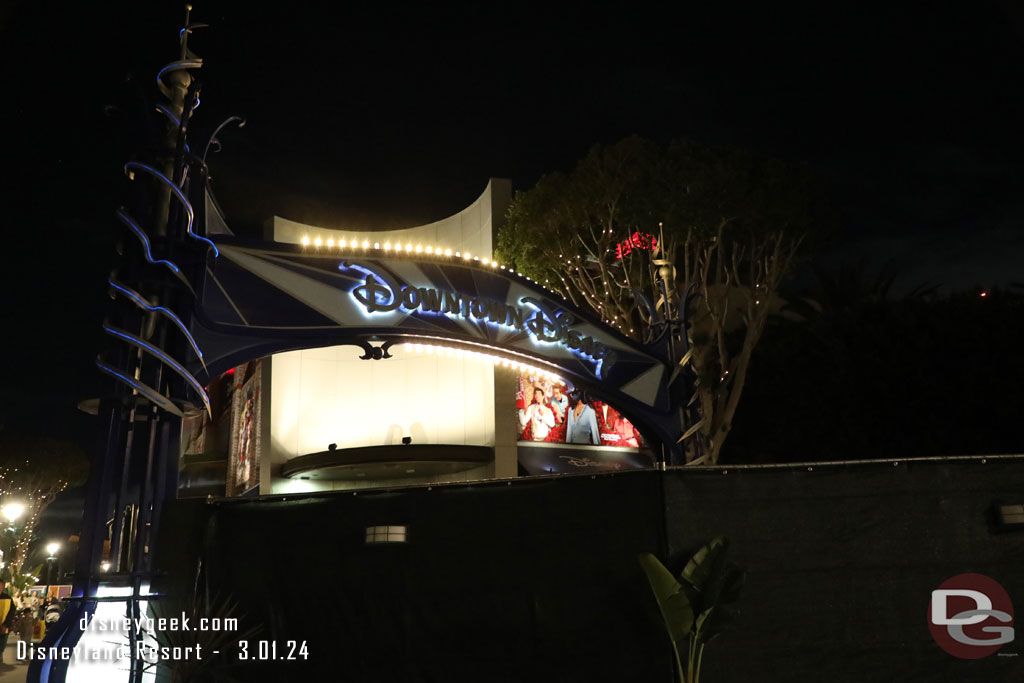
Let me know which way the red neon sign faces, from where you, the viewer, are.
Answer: facing the viewer

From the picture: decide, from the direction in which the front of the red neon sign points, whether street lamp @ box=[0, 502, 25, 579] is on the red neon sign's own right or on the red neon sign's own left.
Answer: on the red neon sign's own right

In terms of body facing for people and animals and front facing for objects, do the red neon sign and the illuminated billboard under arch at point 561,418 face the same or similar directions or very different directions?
same or similar directions

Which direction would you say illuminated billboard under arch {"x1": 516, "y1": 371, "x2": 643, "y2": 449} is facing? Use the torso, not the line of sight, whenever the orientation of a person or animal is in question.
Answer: toward the camera

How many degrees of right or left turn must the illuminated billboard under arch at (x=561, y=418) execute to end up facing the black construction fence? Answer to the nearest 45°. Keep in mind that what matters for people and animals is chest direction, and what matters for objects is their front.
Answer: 0° — it already faces it

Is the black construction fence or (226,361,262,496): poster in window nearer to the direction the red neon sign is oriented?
the black construction fence

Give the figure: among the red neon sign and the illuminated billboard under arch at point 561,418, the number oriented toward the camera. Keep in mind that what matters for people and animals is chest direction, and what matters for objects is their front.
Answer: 2

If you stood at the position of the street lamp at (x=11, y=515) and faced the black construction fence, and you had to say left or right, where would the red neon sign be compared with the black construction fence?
left

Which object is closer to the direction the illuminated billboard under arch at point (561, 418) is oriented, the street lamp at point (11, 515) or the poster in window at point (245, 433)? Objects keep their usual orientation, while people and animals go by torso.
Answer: the street lamp

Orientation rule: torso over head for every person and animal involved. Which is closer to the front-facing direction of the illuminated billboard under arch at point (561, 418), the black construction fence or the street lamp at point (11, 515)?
the black construction fence

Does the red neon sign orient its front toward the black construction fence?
yes

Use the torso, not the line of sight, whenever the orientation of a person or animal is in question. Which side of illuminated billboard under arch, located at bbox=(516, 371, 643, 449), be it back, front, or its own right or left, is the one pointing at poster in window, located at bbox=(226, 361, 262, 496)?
right
